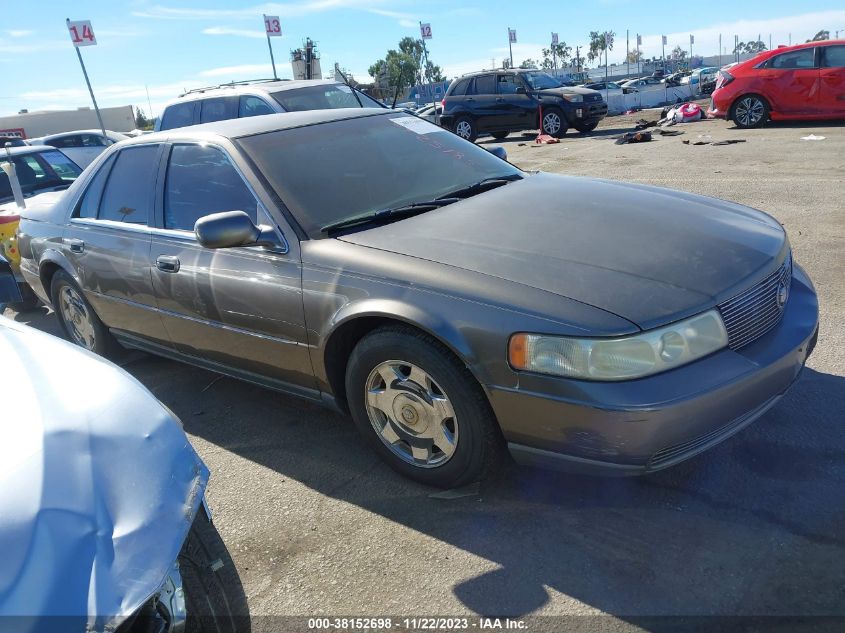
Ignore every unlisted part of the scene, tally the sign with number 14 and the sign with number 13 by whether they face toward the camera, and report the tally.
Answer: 2

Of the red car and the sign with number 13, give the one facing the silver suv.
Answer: the sign with number 13

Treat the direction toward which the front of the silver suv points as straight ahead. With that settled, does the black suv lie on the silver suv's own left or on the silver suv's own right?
on the silver suv's own left

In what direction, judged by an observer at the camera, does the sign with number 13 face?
facing the viewer

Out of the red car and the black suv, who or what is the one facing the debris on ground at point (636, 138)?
the black suv

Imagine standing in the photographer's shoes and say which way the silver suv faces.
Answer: facing the viewer and to the right of the viewer

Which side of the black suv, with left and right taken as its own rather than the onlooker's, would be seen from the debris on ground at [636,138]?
front

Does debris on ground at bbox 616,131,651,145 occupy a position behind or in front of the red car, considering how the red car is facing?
behind

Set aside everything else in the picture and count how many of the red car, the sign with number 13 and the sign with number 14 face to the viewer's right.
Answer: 1

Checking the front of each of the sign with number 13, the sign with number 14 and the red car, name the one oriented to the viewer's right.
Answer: the red car

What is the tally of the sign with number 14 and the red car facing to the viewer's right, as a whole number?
1

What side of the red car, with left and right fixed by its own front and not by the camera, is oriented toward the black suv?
back
